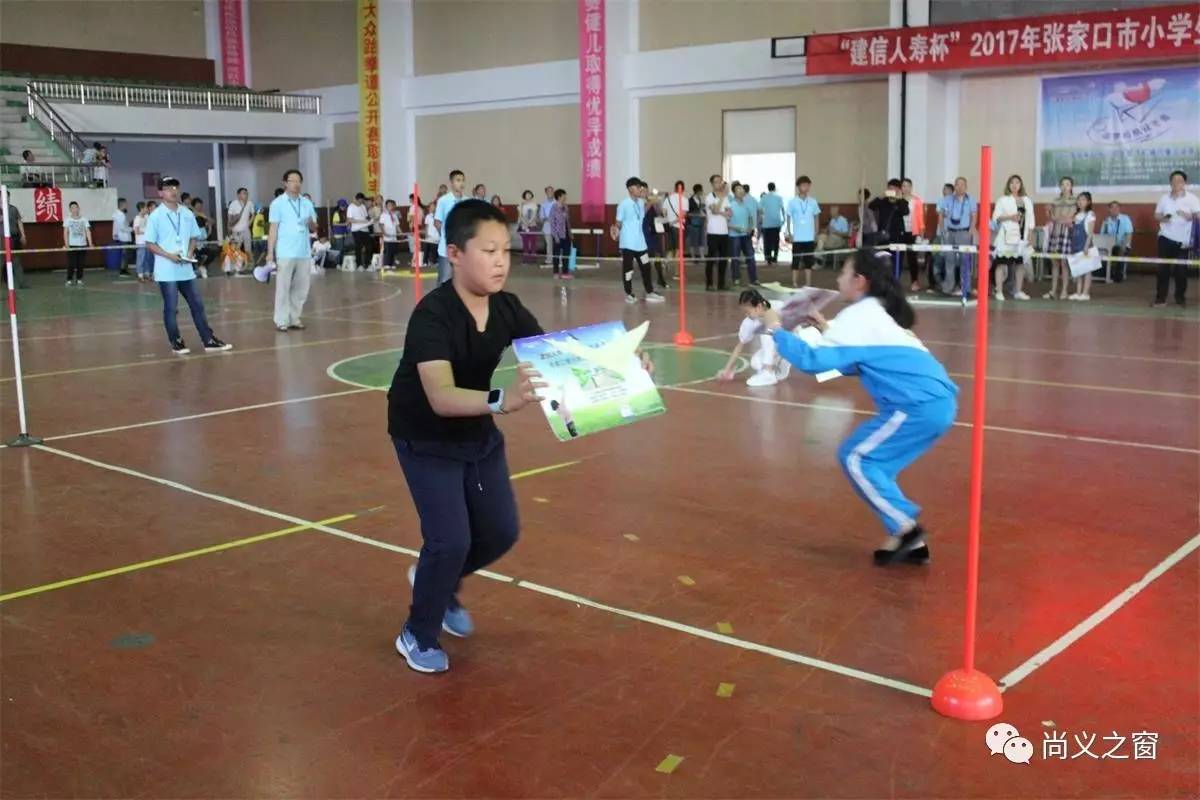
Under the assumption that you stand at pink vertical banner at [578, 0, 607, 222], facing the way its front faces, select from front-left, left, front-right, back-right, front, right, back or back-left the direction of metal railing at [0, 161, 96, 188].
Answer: right

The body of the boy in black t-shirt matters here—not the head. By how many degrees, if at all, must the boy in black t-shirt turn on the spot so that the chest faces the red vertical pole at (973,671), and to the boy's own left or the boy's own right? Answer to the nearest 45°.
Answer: approximately 45° to the boy's own left

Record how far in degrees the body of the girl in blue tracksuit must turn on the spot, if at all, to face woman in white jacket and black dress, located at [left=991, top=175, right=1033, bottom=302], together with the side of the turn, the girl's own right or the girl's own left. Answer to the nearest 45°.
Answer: approximately 90° to the girl's own right

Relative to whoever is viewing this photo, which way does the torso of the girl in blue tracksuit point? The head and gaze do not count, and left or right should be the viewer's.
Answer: facing to the left of the viewer

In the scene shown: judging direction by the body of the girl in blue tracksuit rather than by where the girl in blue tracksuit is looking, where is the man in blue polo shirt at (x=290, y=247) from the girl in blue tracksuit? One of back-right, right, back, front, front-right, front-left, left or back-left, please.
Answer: front-right

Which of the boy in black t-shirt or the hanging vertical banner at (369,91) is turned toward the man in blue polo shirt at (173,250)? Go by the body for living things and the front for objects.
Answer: the hanging vertical banner

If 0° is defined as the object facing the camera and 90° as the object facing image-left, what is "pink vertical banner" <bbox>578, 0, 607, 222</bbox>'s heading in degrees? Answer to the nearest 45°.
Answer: approximately 0°

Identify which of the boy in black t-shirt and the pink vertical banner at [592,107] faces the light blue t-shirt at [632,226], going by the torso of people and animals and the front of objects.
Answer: the pink vertical banner

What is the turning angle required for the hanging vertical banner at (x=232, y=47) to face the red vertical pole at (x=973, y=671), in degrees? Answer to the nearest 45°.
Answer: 0° — it already faces it

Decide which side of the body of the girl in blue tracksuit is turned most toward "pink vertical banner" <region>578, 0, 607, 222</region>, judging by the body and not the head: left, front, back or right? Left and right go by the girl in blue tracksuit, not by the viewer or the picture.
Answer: right

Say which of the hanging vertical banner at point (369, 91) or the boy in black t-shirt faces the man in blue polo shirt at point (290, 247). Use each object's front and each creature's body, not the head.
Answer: the hanging vertical banner

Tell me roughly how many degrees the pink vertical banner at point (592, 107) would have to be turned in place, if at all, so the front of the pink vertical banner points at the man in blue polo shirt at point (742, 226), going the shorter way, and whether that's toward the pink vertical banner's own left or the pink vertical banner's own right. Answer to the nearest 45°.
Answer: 0° — it already faces them
